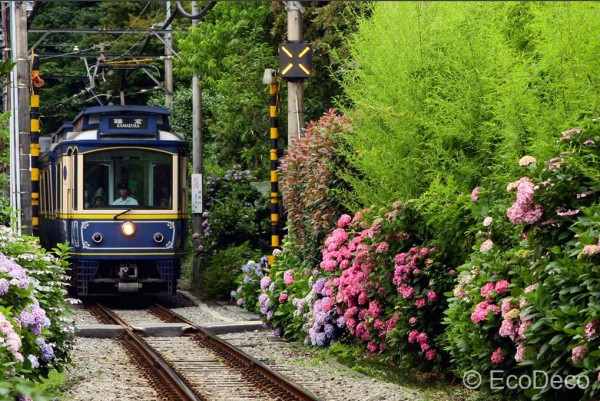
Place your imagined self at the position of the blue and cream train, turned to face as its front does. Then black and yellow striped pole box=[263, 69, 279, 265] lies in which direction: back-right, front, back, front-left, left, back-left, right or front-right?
front-left

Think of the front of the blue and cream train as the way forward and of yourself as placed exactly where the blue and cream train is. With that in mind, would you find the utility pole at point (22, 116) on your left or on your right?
on your right

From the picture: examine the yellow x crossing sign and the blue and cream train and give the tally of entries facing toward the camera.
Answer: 2

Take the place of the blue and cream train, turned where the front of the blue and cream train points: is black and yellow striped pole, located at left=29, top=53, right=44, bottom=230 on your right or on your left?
on your right

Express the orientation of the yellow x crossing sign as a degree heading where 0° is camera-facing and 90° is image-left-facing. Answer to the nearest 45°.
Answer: approximately 0°

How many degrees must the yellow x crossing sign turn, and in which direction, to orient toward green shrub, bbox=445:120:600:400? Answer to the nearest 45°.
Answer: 0° — it already faces it

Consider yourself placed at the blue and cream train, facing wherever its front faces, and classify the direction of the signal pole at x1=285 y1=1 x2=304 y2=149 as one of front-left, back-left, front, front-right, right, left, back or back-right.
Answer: front-left

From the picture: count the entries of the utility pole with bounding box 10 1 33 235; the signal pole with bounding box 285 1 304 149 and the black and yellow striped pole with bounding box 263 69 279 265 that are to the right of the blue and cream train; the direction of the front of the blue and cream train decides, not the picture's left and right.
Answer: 1
